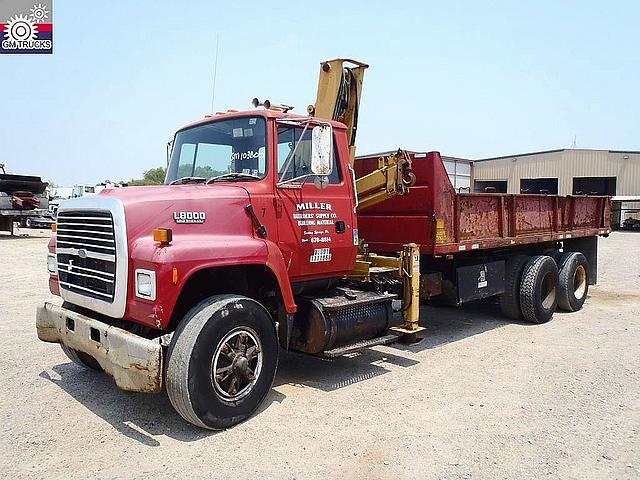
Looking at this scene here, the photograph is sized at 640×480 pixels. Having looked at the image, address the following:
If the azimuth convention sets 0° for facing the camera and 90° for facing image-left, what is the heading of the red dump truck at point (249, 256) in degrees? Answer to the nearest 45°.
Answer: approximately 45°

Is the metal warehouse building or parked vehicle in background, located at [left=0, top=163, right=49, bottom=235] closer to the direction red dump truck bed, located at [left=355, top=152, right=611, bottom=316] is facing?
the parked vehicle in background

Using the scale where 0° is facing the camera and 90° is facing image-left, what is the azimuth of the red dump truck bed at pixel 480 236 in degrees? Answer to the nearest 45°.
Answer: approximately 45°

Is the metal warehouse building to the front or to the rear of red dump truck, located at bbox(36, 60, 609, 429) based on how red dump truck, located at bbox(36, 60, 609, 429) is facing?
to the rear

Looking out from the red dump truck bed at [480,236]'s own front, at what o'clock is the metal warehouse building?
The metal warehouse building is roughly at 5 o'clock from the red dump truck bed.

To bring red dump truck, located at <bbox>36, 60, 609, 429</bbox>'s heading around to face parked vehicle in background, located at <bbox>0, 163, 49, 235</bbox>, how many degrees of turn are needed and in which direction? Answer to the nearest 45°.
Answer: approximately 90° to its right

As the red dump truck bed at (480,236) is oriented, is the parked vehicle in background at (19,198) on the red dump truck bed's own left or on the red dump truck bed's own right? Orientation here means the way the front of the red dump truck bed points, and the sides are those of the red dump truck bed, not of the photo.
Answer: on the red dump truck bed's own right
